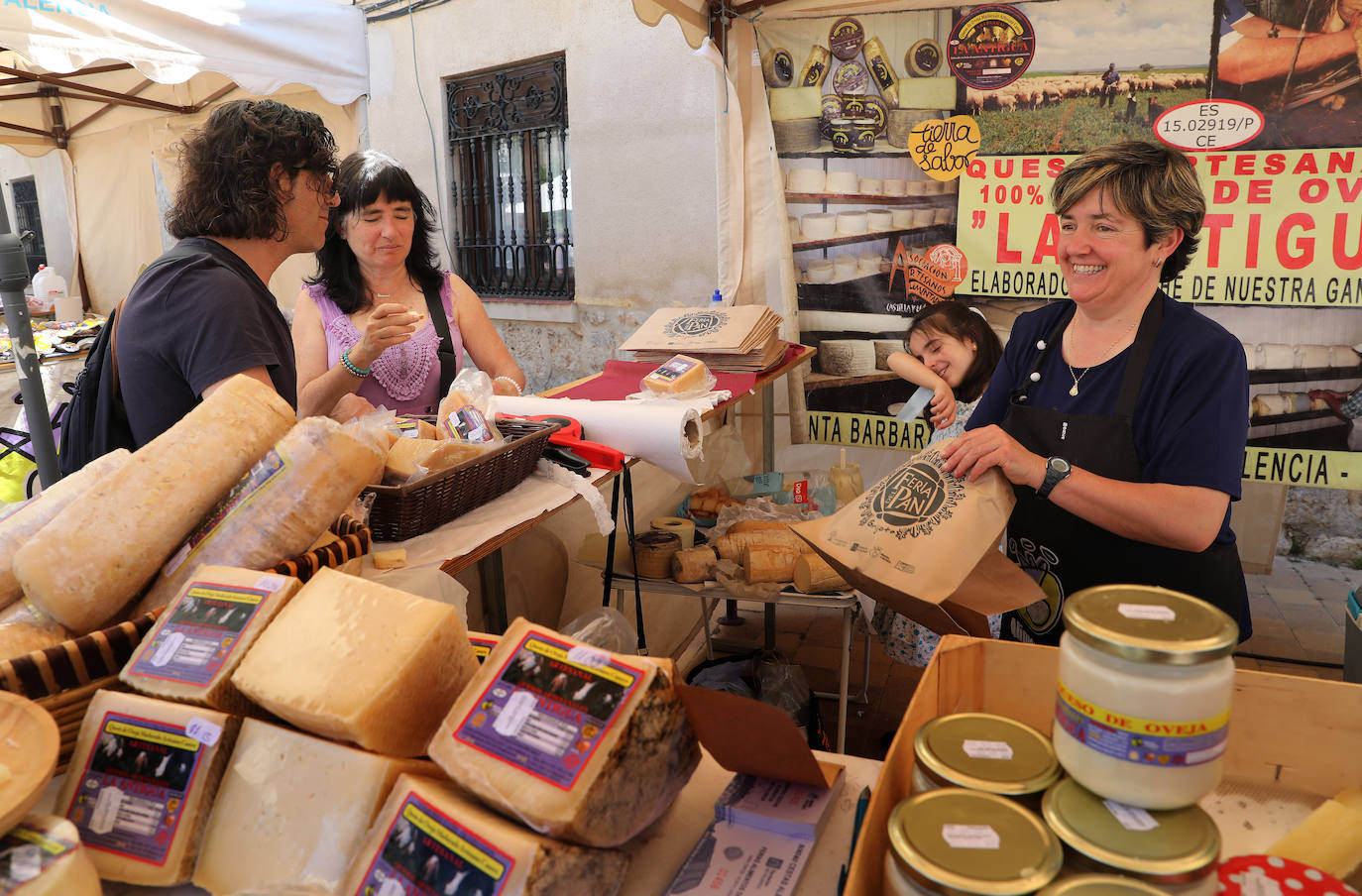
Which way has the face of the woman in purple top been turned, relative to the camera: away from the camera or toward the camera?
toward the camera

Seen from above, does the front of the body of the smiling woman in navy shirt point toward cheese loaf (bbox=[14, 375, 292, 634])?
yes

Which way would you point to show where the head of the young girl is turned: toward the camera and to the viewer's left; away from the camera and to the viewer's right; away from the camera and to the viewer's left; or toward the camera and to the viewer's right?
toward the camera and to the viewer's left

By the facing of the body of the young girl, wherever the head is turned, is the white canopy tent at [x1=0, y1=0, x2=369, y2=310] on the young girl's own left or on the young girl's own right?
on the young girl's own right

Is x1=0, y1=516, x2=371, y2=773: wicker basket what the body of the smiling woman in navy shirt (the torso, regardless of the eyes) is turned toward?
yes

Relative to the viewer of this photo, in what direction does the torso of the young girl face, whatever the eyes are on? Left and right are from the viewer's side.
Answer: facing the viewer and to the left of the viewer

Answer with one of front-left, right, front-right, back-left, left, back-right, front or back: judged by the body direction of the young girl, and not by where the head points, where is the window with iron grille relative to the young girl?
right

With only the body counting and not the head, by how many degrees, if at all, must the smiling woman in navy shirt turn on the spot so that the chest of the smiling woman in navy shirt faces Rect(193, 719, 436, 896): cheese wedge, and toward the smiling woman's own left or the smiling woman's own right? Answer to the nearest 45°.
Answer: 0° — they already face it

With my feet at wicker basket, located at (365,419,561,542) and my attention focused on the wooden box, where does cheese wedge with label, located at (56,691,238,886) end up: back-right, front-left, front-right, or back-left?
front-right

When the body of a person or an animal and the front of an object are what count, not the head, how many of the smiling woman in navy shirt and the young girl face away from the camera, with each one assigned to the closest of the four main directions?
0

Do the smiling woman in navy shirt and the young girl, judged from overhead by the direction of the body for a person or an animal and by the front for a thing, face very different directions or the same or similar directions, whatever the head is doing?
same or similar directions
